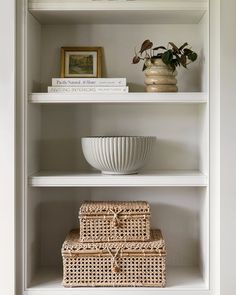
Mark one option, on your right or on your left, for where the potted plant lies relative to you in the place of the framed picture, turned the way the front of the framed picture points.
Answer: on your left

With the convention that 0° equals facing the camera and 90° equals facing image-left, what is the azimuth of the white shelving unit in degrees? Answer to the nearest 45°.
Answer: approximately 0°

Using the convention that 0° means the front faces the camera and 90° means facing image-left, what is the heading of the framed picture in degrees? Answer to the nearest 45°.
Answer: approximately 0°
